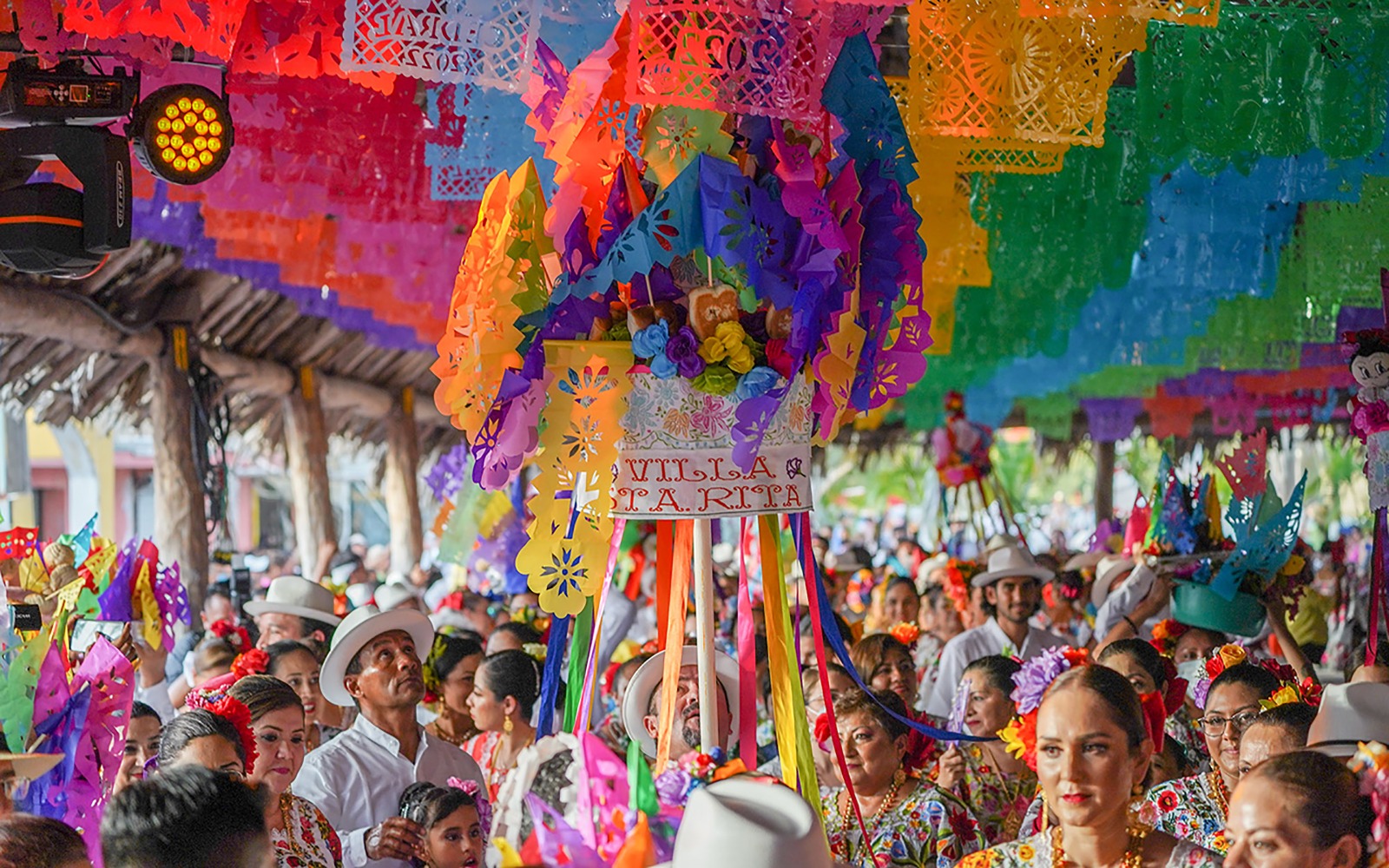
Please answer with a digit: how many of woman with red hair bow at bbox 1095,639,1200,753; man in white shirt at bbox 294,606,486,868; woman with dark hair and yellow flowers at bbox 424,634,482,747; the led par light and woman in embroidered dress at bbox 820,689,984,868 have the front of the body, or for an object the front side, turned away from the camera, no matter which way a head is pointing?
0

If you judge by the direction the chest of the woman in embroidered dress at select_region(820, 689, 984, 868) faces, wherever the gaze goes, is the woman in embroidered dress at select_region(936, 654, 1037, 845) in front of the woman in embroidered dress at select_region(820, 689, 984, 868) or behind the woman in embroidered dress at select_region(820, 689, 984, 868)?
behind

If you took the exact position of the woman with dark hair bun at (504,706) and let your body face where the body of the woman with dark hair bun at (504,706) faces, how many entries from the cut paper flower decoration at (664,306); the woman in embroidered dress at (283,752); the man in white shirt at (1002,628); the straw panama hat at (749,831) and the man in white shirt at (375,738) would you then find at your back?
1

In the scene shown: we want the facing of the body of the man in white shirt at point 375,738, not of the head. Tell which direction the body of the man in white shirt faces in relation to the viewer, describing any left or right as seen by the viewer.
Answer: facing the viewer and to the right of the viewer

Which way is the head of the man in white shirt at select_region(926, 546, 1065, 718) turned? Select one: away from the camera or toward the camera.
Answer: toward the camera

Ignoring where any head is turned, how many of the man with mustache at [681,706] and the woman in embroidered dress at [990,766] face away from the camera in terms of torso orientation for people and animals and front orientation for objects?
0

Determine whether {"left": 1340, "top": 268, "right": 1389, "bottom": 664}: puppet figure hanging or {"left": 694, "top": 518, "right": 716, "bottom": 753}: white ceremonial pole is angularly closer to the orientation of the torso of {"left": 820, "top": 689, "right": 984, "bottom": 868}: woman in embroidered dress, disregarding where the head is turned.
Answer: the white ceremonial pole

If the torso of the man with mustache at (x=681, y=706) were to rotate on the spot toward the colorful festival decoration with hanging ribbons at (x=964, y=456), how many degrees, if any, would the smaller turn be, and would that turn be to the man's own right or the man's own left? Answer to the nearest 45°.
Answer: approximately 180°

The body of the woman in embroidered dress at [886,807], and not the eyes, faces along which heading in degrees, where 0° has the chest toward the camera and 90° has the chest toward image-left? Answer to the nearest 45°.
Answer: approximately 45°

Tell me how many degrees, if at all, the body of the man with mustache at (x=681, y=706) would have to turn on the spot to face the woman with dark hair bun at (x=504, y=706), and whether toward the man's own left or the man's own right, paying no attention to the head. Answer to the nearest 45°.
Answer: approximately 135° to the man's own right

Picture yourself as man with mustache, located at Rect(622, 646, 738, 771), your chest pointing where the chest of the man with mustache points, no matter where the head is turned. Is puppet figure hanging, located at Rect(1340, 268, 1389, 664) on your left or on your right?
on your left

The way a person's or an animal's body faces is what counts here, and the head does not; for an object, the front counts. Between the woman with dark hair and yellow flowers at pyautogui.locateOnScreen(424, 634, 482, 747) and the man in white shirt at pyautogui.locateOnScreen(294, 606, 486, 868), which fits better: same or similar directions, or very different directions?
same or similar directions

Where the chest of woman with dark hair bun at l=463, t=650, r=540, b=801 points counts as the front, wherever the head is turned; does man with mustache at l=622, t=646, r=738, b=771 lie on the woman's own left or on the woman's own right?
on the woman's own left

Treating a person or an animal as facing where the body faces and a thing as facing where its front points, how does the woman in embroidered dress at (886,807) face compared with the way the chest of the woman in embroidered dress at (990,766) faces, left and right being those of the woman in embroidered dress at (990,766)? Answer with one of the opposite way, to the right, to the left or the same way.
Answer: the same way

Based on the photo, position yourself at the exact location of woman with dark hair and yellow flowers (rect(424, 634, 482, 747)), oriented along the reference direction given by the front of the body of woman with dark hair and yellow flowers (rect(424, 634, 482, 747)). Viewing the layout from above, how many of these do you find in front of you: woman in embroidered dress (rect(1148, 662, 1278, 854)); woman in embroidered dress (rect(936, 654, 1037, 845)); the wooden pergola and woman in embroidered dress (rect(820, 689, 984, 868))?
3

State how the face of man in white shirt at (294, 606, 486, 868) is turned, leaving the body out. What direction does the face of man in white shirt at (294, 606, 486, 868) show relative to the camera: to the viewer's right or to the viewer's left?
to the viewer's right
